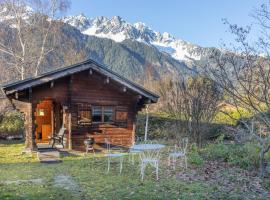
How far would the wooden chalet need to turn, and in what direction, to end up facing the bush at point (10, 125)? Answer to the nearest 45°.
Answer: approximately 135° to its right

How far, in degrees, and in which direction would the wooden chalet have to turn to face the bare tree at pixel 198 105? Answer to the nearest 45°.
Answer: approximately 45° to its left

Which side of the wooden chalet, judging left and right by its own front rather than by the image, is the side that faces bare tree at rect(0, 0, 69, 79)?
back

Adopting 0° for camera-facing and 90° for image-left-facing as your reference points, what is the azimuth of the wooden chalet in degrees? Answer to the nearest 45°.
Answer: approximately 0°

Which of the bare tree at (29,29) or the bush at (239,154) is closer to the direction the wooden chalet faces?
the bush

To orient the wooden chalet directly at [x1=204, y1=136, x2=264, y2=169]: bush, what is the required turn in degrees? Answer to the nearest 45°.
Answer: approximately 45° to its left

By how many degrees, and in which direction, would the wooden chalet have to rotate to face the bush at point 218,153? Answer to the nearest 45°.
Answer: approximately 45° to its left
